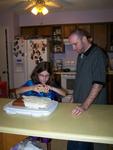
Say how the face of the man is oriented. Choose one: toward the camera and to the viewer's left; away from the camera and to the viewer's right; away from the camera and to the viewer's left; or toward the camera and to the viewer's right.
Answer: toward the camera and to the viewer's left

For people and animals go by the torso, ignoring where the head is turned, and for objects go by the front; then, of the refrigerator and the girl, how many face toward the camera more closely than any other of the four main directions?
2

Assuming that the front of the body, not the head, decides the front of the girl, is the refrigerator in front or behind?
behind

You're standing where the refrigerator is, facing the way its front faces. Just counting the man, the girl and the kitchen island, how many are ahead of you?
3

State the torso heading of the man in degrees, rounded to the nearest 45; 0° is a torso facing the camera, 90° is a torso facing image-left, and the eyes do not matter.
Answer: approximately 45°

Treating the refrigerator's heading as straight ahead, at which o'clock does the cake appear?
The cake is roughly at 12 o'clock from the refrigerator.

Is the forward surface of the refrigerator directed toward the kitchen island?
yes

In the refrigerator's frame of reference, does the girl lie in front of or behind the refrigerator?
in front

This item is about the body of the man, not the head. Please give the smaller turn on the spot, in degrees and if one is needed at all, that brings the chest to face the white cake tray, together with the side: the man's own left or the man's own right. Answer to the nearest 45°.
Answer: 0° — they already face it

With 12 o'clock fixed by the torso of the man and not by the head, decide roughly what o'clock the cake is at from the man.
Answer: The cake is roughly at 12 o'clock from the man.

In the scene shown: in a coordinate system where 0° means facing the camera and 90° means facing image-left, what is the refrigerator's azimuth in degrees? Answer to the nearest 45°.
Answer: approximately 0°
